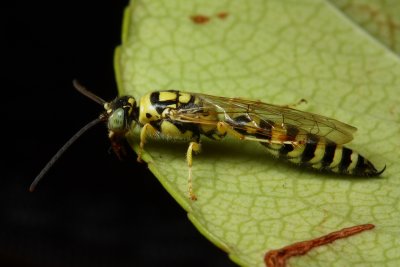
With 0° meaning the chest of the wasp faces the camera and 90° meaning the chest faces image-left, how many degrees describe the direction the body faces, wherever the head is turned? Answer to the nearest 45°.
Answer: approximately 90°

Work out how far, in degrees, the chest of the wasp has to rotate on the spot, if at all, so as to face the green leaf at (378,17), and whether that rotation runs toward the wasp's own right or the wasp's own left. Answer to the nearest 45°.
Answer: approximately 135° to the wasp's own right
